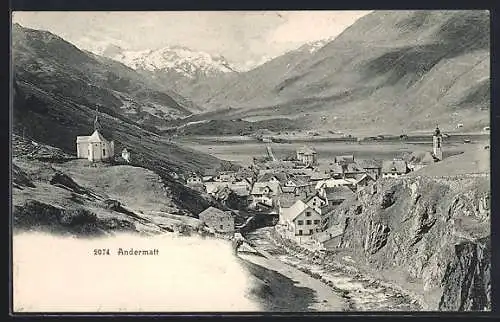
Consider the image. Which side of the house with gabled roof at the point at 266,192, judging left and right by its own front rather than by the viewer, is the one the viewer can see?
front
